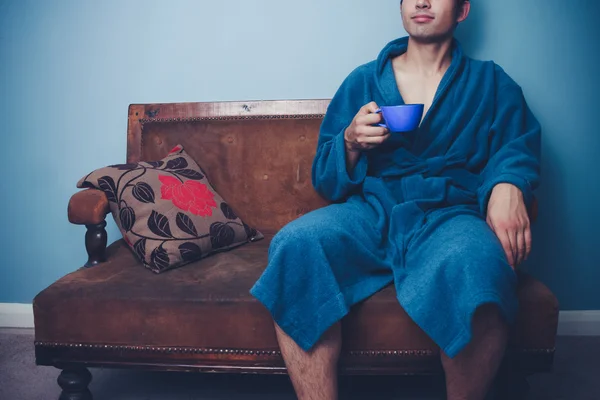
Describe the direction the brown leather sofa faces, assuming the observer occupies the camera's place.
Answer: facing the viewer

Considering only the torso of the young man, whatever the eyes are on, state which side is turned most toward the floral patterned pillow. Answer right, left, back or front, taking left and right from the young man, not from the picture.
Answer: right
